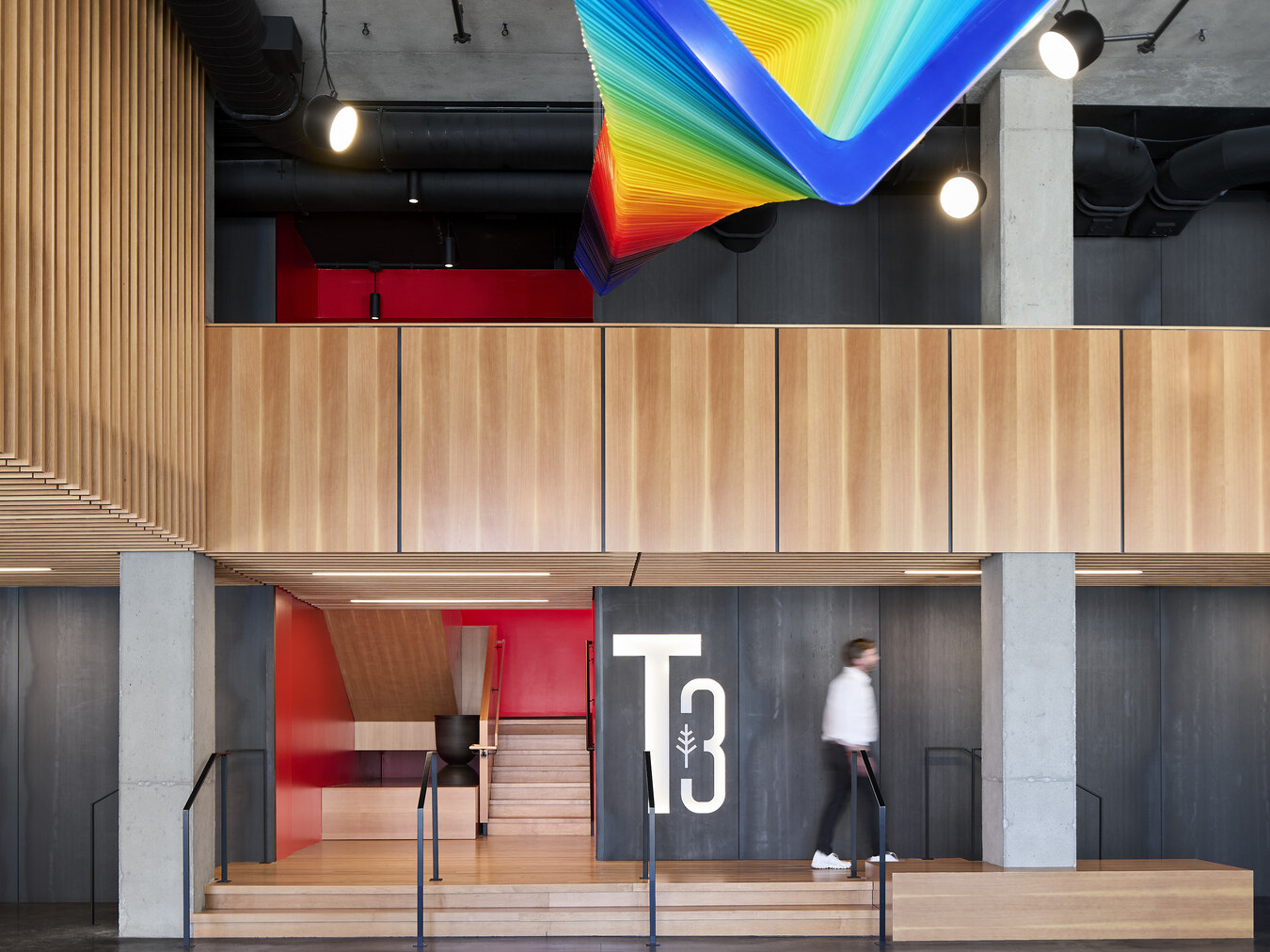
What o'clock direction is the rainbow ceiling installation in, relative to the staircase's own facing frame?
The rainbow ceiling installation is roughly at 12 o'clock from the staircase.

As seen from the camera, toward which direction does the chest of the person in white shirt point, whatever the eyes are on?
to the viewer's right

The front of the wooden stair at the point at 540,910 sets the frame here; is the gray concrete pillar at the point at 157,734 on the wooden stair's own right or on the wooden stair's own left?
on the wooden stair's own right

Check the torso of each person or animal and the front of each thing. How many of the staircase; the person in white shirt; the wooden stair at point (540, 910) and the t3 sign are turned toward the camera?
3

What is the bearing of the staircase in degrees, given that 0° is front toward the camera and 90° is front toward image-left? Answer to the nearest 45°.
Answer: approximately 0°

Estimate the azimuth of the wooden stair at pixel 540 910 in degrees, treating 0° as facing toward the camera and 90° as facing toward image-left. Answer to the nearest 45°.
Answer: approximately 0°

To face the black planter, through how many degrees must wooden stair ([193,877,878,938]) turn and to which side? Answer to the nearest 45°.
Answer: approximately 180°

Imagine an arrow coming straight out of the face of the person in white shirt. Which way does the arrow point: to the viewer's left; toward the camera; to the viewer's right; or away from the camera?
to the viewer's right
